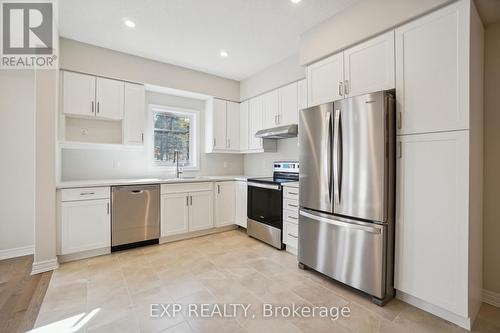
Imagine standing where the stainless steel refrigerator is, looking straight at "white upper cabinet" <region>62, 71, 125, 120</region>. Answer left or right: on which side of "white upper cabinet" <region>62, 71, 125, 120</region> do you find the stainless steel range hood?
right

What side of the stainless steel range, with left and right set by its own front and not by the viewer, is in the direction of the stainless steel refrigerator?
left

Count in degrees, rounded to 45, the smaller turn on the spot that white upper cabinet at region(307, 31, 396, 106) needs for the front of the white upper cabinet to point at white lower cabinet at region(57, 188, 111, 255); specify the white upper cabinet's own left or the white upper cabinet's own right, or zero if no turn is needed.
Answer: approximately 45° to the white upper cabinet's own right

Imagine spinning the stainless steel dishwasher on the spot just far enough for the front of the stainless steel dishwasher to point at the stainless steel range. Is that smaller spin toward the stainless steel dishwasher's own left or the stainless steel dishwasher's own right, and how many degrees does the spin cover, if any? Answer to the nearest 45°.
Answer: approximately 90° to the stainless steel dishwasher's own left

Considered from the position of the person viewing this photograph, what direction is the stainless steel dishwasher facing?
facing the viewer

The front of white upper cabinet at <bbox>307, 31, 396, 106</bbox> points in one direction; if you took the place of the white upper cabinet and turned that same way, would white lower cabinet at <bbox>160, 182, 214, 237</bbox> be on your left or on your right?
on your right

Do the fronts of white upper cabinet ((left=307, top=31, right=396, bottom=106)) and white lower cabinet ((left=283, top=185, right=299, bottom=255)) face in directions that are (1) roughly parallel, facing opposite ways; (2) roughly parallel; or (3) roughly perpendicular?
roughly parallel

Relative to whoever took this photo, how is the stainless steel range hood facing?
facing the viewer and to the left of the viewer

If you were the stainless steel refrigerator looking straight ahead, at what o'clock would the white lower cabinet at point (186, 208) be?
The white lower cabinet is roughly at 2 o'clock from the stainless steel refrigerator.

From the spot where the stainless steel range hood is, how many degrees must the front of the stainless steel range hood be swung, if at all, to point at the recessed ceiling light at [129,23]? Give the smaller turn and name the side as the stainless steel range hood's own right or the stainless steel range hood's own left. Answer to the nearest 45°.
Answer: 0° — it already faces it

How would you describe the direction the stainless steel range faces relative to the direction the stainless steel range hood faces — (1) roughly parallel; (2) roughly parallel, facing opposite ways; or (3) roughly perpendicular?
roughly parallel

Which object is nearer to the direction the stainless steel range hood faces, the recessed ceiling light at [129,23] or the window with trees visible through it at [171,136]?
the recessed ceiling light

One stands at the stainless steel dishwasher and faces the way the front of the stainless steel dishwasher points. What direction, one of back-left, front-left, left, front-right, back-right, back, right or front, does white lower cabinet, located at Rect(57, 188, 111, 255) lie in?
right

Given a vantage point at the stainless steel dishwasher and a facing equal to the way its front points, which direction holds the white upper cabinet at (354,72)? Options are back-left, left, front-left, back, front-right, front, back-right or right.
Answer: front-left

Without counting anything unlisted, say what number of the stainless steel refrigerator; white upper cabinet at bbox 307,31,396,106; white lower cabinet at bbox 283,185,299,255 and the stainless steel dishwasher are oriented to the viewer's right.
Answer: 0
